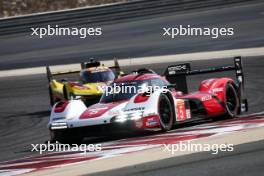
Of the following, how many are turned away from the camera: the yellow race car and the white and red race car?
0

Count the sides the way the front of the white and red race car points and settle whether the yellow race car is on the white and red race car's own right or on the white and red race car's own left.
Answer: on the white and red race car's own right

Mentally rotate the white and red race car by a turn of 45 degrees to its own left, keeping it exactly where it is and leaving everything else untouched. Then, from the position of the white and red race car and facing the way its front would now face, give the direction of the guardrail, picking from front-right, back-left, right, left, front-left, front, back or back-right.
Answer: back

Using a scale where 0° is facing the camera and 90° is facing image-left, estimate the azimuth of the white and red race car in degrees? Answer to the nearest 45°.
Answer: approximately 45°
